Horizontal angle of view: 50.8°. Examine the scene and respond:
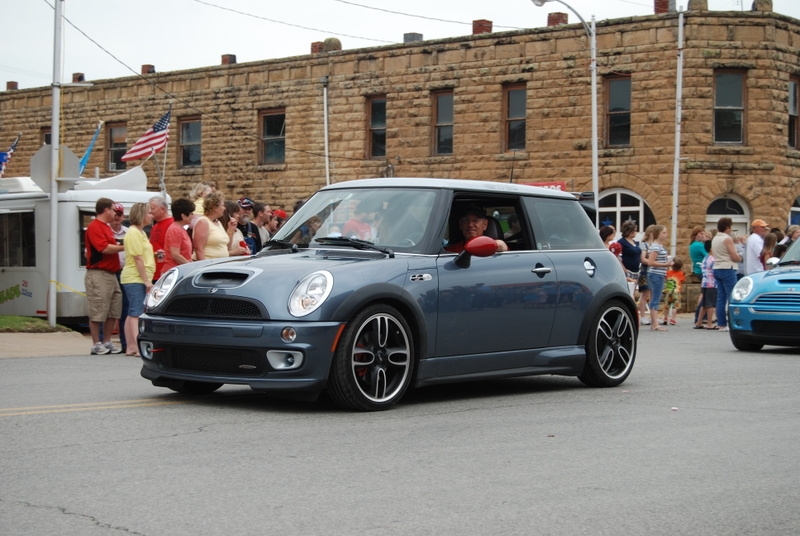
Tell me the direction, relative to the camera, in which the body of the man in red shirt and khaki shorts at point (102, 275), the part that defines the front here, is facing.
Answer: to the viewer's right

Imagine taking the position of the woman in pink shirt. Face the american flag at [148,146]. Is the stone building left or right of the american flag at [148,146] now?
right

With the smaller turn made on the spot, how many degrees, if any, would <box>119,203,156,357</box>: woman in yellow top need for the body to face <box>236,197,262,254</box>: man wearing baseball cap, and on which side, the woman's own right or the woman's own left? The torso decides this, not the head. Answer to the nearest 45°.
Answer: approximately 45° to the woman's own left

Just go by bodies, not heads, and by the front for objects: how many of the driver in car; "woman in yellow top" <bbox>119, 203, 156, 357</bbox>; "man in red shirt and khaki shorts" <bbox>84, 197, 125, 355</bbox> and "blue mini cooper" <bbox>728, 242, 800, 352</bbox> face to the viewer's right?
2

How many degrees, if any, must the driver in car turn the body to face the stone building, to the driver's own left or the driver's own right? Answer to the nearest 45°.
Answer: approximately 135° to the driver's own right

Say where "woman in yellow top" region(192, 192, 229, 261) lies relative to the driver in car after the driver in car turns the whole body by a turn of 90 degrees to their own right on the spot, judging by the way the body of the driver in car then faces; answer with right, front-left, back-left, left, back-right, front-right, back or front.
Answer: front

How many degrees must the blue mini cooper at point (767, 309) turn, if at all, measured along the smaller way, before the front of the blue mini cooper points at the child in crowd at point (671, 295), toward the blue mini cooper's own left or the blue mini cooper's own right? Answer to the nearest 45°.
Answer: approximately 135° to the blue mini cooper's own right

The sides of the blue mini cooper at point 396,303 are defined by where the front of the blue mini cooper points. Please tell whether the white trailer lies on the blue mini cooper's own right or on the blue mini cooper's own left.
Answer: on the blue mini cooper's own right

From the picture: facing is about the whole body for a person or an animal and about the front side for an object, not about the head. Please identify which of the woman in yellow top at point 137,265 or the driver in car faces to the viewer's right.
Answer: the woman in yellow top

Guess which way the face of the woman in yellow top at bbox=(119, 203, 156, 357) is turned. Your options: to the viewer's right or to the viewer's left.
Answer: to the viewer's right

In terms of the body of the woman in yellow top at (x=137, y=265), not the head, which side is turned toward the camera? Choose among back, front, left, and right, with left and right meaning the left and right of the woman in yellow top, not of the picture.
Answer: right

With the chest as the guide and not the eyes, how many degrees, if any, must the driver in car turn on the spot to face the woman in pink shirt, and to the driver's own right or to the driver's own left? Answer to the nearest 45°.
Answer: approximately 90° to the driver's own right

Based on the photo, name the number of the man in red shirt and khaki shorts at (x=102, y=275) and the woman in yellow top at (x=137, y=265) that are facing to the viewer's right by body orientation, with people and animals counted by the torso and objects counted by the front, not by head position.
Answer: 2

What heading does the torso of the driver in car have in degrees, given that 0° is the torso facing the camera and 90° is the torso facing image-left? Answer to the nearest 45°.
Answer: approximately 45°

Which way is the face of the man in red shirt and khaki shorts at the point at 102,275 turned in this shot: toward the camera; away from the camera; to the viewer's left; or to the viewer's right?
to the viewer's right
